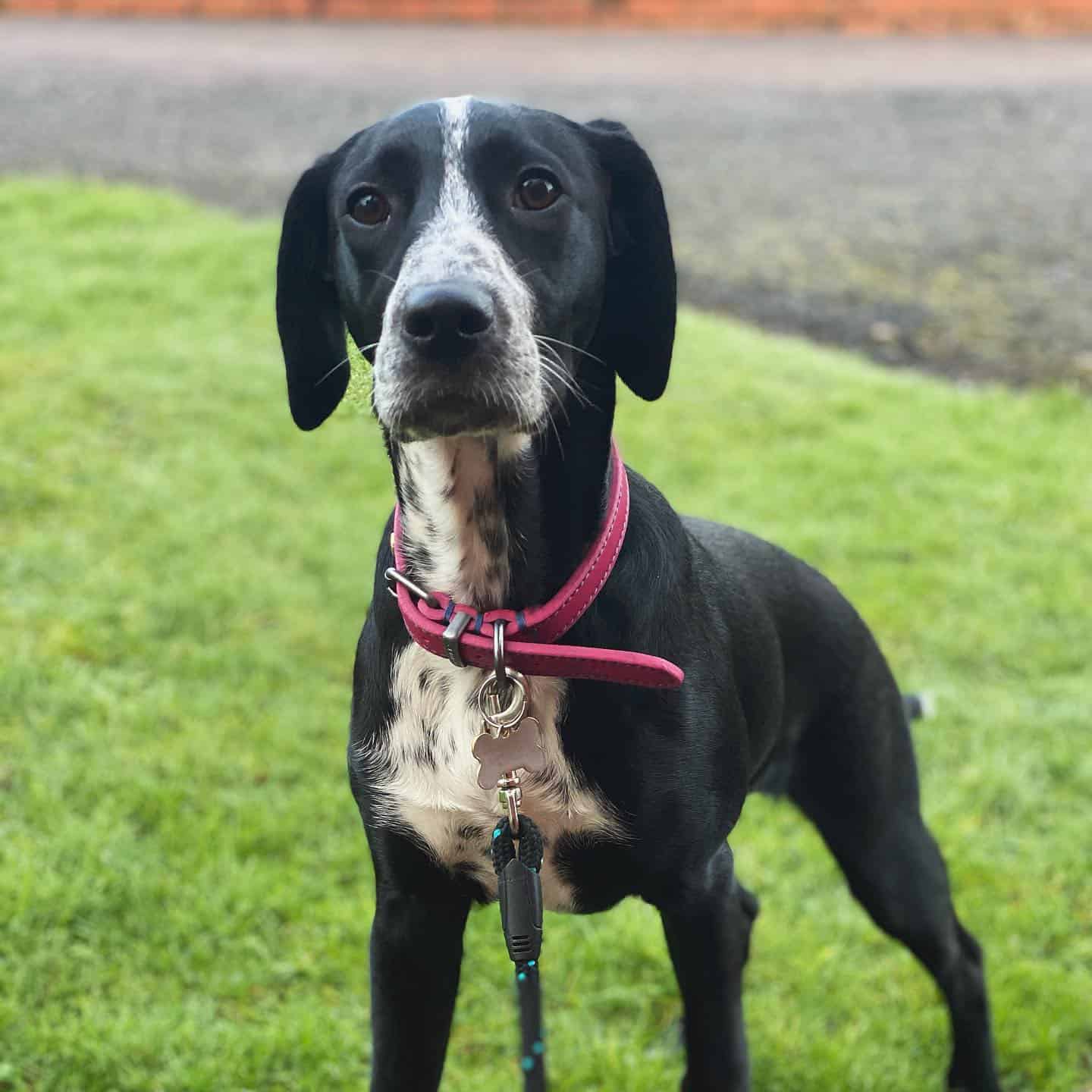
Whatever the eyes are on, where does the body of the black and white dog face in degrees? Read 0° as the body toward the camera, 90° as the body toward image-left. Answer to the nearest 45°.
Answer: approximately 45°
